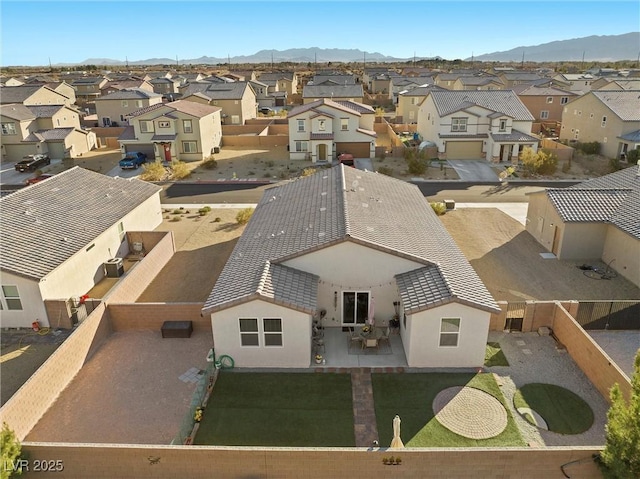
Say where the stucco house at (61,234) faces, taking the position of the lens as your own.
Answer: facing away from the viewer and to the right of the viewer

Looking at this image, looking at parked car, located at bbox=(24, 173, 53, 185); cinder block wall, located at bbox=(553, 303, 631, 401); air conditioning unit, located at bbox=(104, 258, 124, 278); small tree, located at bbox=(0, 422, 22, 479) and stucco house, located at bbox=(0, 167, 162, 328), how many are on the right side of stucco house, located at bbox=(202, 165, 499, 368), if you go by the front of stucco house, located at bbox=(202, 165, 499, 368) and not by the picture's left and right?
1

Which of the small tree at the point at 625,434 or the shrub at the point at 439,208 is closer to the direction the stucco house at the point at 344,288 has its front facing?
the shrub

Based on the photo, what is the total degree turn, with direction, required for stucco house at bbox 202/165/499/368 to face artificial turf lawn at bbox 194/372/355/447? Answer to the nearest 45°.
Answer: approximately 135° to its left

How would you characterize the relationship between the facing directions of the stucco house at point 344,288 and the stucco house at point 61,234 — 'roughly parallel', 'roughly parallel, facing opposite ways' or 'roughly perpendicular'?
roughly parallel

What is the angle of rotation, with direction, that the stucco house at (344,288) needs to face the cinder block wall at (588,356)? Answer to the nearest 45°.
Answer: approximately 90° to its right

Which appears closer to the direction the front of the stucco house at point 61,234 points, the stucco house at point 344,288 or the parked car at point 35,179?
the parked car

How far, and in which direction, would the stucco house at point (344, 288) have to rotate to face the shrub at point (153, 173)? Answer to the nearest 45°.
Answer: approximately 45° to its left

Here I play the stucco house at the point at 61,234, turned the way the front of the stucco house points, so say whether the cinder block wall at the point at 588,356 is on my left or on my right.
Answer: on my right

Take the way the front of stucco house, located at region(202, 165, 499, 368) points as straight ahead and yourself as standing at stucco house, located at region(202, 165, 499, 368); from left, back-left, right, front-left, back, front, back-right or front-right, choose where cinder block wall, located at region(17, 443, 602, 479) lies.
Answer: back

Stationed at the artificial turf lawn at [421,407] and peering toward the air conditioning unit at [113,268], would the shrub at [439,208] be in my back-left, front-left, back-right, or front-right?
front-right

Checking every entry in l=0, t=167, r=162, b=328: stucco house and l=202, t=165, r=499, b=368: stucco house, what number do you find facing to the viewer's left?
0

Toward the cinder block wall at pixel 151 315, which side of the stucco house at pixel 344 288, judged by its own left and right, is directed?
left

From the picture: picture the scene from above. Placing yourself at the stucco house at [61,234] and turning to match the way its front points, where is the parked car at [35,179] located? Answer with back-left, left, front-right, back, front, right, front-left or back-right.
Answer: front-left

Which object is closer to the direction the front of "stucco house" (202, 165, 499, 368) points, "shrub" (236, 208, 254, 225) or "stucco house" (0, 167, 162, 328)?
the shrub

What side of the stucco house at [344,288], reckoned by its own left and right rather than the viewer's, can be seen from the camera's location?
back

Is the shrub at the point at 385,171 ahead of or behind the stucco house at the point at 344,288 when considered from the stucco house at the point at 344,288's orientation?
ahead

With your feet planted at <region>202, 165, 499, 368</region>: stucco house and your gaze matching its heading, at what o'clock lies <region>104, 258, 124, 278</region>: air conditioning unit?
The air conditioning unit is roughly at 10 o'clock from the stucco house.
